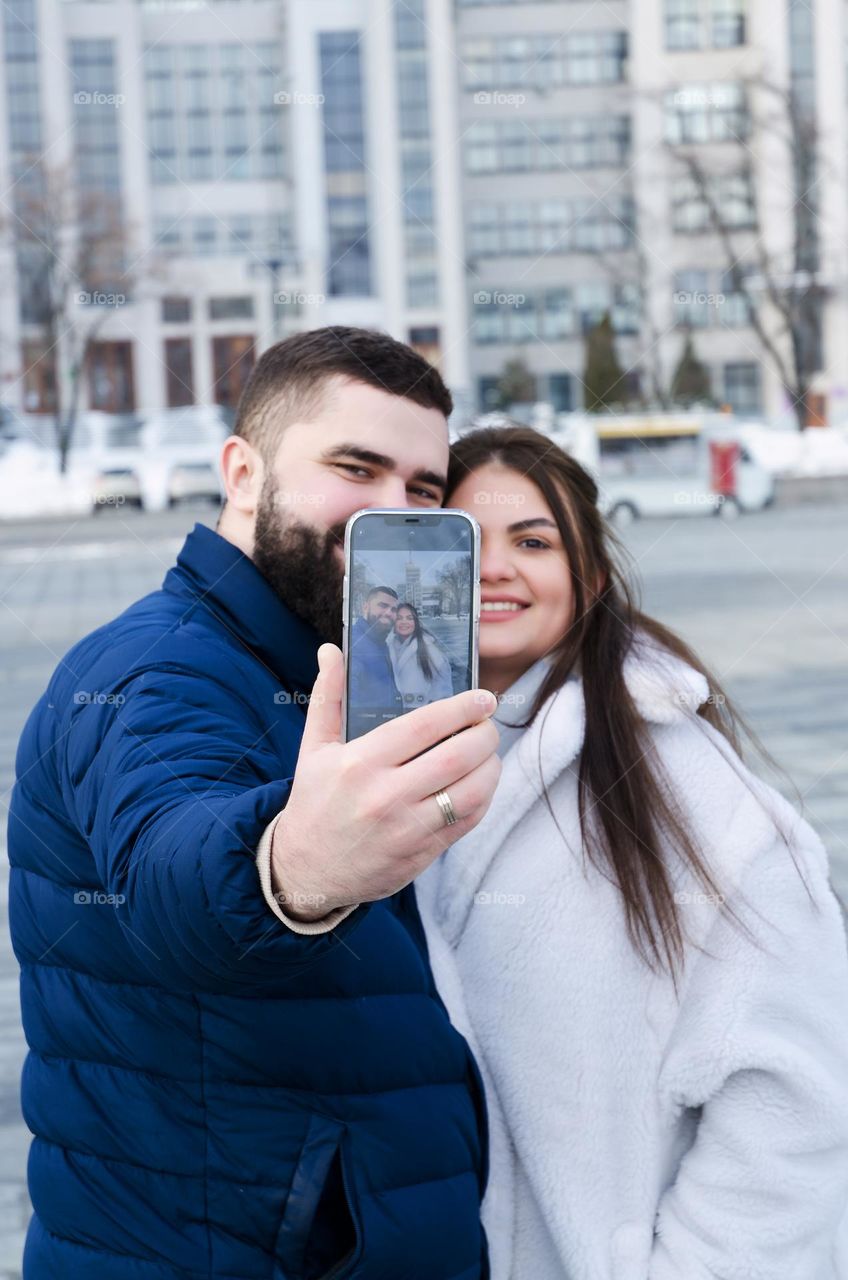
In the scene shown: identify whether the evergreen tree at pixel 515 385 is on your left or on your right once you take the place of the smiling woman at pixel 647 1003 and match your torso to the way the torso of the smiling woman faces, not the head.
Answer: on your right

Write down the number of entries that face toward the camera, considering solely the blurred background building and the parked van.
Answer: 1

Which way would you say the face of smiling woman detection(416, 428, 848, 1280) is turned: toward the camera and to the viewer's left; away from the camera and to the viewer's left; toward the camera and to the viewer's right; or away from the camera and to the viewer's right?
toward the camera and to the viewer's left

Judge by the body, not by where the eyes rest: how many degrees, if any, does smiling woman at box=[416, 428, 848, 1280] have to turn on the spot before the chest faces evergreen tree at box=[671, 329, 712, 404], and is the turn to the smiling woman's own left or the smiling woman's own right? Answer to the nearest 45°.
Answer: approximately 135° to the smiling woman's own right

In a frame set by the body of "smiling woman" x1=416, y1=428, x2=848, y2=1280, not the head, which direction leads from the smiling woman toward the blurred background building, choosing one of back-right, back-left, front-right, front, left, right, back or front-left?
back-right

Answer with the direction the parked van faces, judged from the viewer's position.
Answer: facing to the right of the viewer

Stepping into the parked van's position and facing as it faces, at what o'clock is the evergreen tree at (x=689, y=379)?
The evergreen tree is roughly at 9 o'clock from the parked van.

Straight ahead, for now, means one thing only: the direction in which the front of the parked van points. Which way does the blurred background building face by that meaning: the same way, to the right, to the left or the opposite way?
to the right

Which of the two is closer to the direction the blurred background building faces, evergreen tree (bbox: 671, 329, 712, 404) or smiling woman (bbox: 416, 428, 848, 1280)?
the smiling woman

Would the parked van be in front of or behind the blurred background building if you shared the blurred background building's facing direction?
in front

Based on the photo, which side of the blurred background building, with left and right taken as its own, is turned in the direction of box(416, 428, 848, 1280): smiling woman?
front
